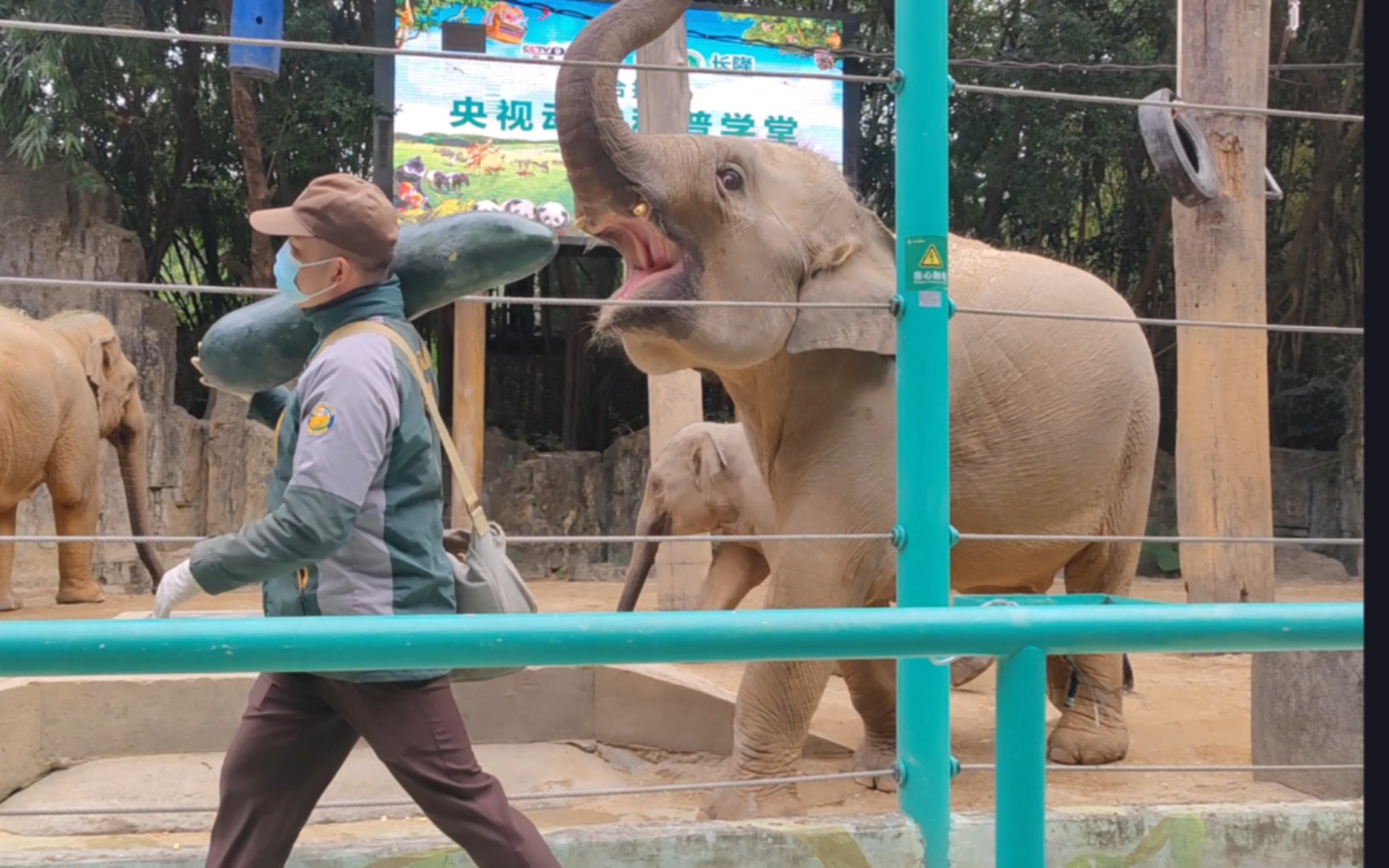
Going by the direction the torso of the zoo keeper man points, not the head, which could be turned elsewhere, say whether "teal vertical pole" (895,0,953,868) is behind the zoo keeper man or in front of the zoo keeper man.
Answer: behind

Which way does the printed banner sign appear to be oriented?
toward the camera

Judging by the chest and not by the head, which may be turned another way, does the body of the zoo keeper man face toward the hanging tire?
no

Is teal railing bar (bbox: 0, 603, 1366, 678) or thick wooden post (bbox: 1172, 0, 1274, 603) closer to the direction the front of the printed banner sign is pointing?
the teal railing bar

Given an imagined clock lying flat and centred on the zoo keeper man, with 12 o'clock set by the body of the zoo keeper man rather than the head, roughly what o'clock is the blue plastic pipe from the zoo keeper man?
The blue plastic pipe is roughly at 3 o'clock from the zoo keeper man.

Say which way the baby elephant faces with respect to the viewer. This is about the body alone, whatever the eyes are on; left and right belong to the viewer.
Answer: facing to the left of the viewer

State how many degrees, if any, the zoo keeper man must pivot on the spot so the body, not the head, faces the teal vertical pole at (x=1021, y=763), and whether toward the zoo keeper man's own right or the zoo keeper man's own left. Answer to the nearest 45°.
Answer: approximately 135° to the zoo keeper man's own left

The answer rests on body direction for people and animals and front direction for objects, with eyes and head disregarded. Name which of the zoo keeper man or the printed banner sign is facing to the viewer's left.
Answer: the zoo keeper man

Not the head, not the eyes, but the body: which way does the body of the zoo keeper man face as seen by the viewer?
to the viewer's left

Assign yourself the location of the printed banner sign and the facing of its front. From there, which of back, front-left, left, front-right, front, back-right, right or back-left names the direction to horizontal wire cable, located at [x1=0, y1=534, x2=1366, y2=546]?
front

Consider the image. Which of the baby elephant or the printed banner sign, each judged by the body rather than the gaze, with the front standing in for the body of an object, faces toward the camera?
the printed banner sign

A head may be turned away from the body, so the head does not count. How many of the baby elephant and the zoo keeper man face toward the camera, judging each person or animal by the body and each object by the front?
0

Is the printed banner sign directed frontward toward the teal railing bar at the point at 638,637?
yes

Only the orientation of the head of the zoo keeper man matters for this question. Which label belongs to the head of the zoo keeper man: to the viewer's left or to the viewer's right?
to the viewer's left

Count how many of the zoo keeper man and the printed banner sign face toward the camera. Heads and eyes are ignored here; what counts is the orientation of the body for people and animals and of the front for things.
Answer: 1

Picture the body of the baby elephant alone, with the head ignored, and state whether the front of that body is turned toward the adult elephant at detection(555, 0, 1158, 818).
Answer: no

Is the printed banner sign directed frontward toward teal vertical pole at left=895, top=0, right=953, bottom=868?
yes

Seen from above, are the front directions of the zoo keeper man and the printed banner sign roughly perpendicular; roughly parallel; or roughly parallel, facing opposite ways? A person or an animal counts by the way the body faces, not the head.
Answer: roughly perpendicular

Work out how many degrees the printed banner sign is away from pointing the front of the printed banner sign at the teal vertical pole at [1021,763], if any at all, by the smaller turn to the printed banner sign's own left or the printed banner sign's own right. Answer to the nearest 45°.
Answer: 0° — it already faces it

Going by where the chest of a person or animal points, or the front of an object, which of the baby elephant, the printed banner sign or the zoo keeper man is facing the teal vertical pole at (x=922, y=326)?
the printed banner sign

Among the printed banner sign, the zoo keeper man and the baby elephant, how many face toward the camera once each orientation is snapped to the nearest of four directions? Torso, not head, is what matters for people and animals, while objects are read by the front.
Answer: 1
